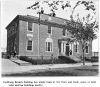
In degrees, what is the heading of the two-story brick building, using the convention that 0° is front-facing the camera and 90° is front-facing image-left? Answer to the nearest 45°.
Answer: approximately 315°
